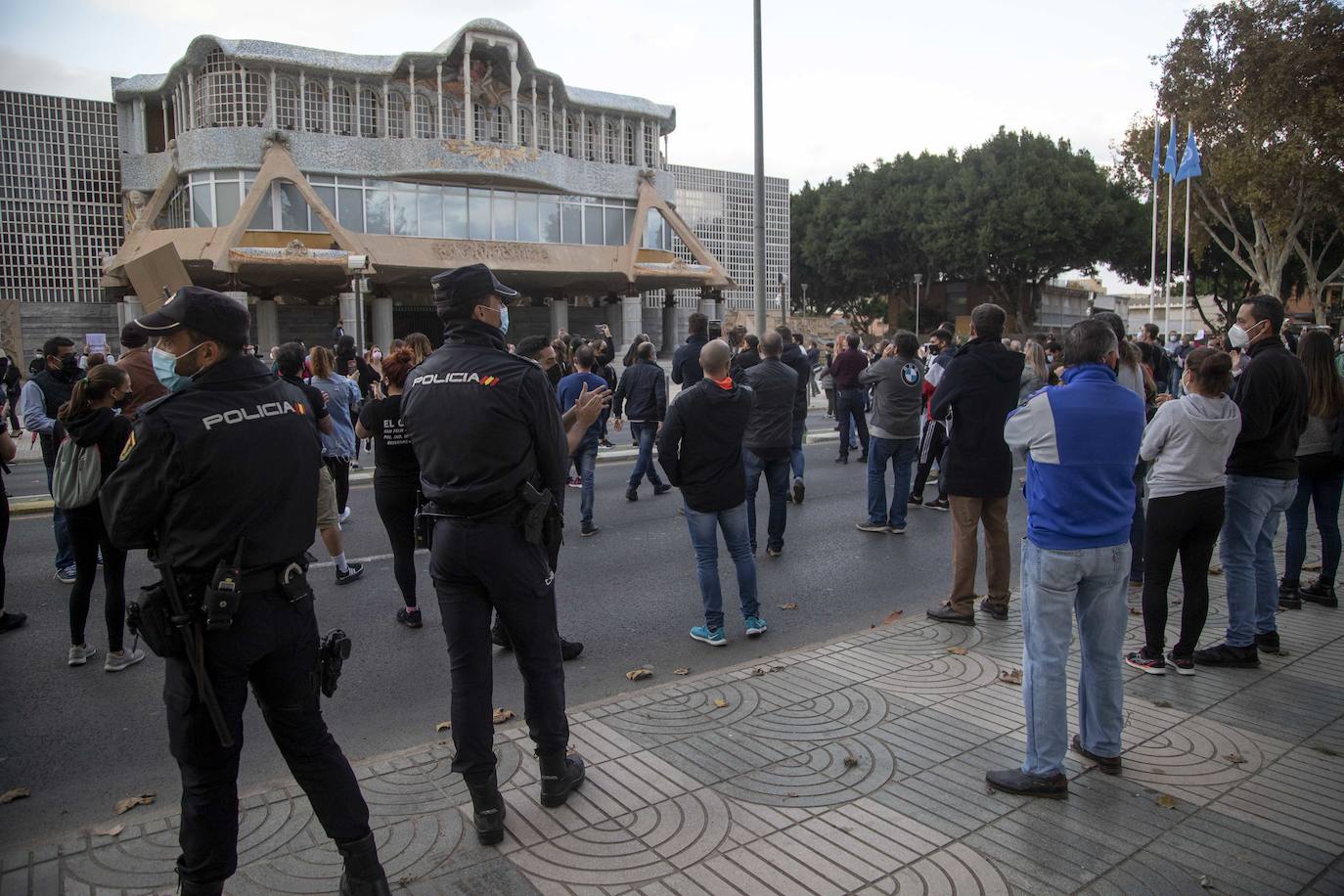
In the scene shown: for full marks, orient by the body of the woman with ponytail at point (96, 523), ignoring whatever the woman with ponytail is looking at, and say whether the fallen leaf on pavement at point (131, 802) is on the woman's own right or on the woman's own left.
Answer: on the woman's own right

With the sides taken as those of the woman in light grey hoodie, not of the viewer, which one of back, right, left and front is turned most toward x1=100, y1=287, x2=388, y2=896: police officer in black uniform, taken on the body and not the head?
left

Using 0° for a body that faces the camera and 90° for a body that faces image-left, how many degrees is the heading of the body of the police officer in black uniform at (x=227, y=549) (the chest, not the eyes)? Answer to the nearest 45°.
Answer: approximately 135°

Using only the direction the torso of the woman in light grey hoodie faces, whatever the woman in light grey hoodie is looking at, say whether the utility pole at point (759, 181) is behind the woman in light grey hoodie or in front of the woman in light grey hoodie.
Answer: in front

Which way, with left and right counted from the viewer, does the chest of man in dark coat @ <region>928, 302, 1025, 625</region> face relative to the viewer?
facing away from the viewer and to the left of the viewer

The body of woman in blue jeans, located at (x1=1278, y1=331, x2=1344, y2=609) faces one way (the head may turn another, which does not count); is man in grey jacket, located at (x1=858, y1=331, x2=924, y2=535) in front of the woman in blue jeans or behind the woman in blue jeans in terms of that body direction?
in front

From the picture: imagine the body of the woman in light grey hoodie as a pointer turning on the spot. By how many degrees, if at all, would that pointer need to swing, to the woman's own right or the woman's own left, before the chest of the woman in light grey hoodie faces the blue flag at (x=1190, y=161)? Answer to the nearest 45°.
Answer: approximately 45° to the woman's own right

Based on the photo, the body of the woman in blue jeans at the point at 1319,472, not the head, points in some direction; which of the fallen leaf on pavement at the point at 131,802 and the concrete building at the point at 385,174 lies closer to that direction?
the concrete building

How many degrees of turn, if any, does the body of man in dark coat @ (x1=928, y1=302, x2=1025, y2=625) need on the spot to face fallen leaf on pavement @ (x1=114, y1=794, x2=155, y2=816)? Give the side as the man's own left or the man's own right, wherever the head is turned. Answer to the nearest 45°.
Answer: approximately 90° to the man's own left

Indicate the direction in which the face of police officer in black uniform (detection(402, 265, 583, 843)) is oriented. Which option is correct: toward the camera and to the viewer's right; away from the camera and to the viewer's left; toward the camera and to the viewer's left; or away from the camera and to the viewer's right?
away from the camera and to the viewer's right

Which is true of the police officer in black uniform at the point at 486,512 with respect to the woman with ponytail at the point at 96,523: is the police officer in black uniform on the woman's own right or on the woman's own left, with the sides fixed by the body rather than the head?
on the woman's own right

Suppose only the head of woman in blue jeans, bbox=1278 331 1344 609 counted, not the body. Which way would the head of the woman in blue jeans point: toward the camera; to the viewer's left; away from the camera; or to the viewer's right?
away from the camera
